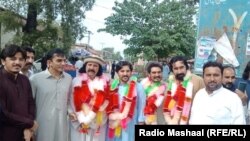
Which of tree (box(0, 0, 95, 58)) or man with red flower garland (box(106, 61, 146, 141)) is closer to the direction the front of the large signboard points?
the man with red flower garland

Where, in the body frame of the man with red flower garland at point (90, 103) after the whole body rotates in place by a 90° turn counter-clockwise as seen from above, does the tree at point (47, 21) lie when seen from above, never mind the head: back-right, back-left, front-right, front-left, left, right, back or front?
left

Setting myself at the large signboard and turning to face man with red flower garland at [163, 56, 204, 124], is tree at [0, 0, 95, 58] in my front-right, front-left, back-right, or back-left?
back-right

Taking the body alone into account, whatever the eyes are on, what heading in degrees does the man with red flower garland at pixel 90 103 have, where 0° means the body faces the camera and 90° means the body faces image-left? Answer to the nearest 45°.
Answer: approximately 0°

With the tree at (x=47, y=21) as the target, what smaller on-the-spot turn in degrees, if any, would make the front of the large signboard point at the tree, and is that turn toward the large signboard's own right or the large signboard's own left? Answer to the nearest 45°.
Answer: approximately 135° to the large signboard's own right

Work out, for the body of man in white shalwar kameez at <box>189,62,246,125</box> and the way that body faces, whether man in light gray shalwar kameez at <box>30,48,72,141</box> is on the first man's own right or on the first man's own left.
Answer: on the first man's own right

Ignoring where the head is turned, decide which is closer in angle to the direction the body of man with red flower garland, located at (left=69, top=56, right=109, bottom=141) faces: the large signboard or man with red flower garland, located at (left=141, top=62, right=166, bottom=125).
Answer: the man with red flower garland

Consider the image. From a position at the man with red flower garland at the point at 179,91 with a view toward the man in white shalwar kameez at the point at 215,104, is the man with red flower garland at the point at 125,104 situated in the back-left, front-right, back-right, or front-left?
back-right

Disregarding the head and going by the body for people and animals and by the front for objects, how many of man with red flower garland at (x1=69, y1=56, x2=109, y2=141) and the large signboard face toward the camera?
2
